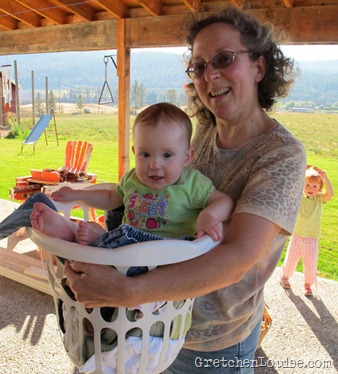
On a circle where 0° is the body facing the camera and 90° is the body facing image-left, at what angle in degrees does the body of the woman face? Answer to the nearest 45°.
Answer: approximately 45°

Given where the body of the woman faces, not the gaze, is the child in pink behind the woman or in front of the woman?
behind

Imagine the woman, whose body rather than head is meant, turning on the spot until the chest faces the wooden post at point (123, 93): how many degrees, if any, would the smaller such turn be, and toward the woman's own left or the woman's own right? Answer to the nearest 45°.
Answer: approximately 135° to the woman's own right

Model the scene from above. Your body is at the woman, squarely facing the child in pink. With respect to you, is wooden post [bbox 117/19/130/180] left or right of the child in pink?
left

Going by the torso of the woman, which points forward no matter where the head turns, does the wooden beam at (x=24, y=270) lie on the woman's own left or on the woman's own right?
on the woman's own right

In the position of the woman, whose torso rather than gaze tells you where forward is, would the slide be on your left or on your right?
on your right
